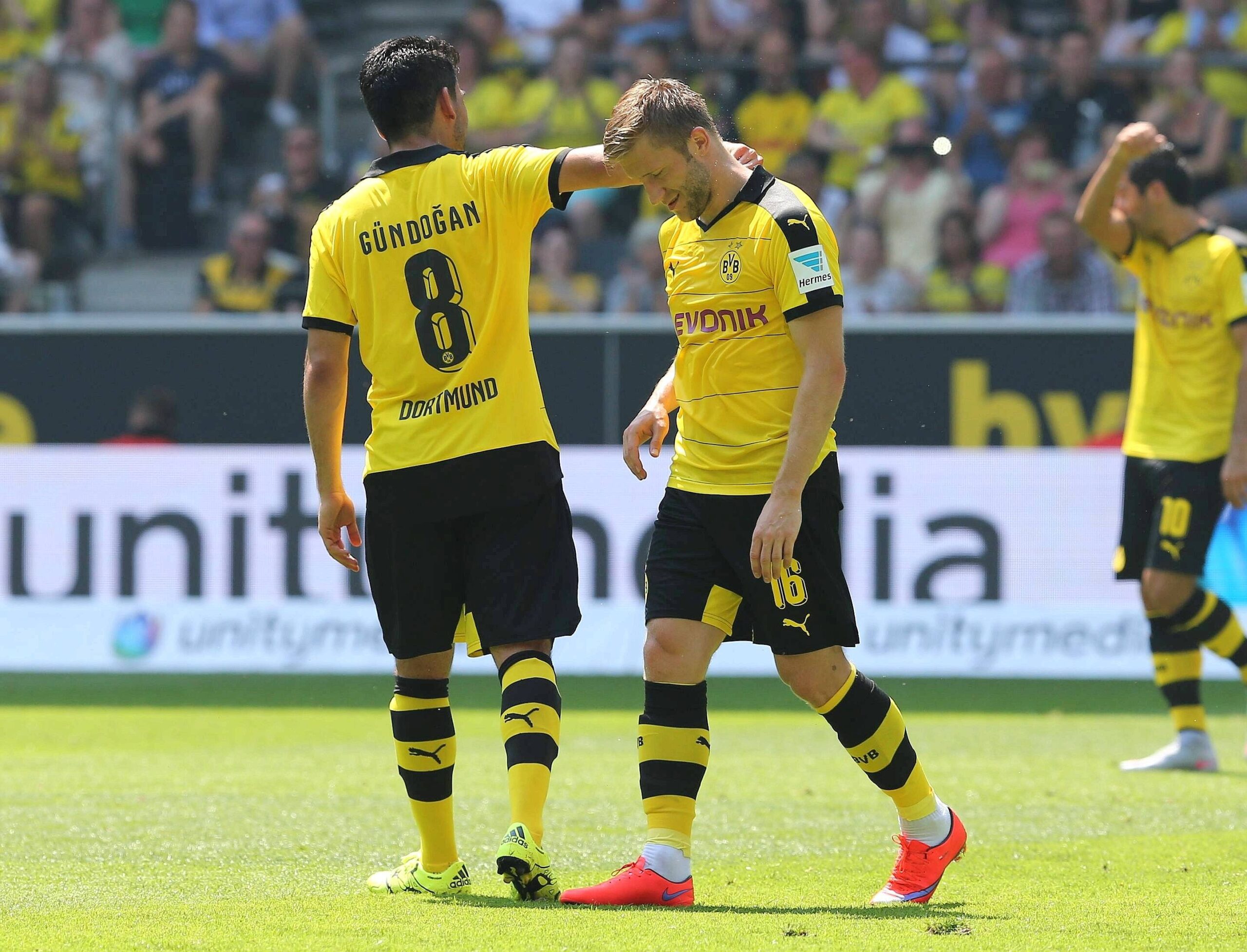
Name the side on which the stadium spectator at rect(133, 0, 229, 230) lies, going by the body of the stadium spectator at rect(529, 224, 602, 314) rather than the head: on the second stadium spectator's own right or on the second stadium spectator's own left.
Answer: on the second stadium spectator's own right

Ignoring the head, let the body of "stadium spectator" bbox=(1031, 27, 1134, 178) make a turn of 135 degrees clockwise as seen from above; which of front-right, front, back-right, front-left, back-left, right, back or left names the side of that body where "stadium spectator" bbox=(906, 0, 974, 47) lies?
front

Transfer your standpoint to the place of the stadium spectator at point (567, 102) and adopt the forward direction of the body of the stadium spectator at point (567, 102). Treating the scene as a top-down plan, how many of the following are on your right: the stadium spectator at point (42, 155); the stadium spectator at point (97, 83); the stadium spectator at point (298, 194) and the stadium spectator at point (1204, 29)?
3

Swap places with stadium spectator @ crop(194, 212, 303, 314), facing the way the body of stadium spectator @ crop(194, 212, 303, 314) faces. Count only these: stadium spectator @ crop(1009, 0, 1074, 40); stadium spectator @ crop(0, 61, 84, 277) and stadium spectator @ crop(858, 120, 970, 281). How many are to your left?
2

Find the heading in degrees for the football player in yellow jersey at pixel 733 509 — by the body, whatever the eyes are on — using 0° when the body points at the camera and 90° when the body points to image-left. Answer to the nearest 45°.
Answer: approximately 45°

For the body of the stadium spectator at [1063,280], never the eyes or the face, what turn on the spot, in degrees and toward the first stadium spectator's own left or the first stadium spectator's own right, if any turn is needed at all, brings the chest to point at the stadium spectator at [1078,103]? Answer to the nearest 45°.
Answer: approximately 180°

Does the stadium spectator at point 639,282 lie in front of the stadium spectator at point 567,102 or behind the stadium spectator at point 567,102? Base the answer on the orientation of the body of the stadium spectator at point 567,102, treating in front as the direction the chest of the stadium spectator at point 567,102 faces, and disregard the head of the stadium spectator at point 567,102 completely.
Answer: in front

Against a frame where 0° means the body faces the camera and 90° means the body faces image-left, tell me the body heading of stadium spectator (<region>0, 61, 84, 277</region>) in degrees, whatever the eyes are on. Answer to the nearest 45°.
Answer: approximately 0°

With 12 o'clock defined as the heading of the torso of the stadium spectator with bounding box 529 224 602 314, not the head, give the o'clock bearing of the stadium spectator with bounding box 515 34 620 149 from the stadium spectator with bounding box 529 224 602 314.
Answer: the stadium spectator with bounding box 515 34 620 149 is roughly at 6 o'clock from the stadium spectator with bounding box 529 224 602 314.

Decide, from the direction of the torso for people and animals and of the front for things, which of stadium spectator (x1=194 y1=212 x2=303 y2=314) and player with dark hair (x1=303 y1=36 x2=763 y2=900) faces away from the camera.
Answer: the player with dark hair
